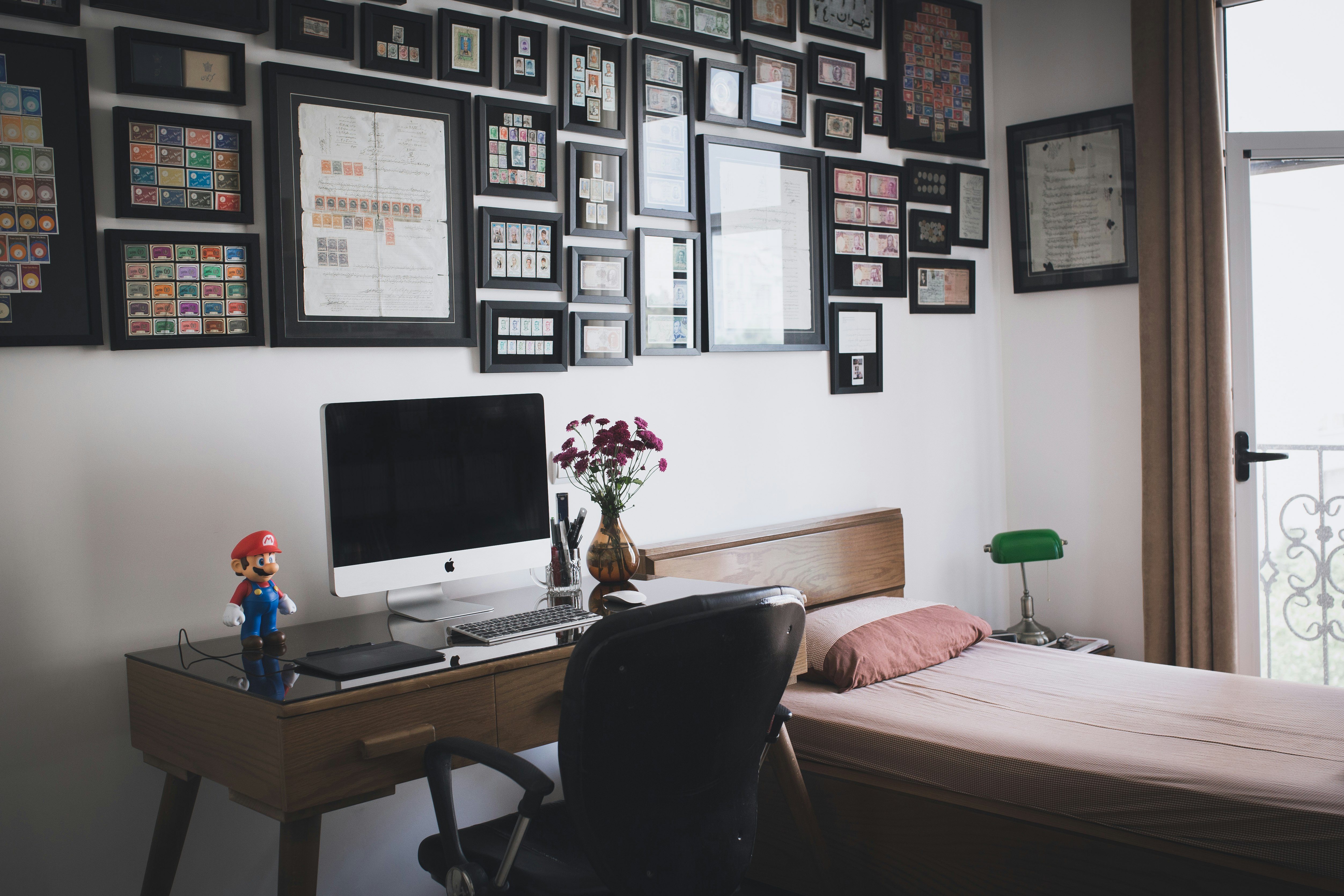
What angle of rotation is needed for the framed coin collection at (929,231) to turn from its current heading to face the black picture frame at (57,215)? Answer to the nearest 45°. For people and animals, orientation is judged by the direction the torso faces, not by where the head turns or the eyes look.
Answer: approximately 90° to its right

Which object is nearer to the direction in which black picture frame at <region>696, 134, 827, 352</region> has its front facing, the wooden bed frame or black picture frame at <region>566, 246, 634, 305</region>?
the wooden bed frame

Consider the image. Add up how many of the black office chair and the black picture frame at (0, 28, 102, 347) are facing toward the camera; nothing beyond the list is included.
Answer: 1

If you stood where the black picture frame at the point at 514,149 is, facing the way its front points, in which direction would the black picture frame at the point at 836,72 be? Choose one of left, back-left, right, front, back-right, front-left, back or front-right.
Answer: left

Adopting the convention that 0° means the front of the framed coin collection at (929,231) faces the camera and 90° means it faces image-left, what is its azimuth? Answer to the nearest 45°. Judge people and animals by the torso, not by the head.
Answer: approximately 315°

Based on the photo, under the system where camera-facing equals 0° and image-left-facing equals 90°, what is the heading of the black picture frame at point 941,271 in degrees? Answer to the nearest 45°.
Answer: approximately 315°
